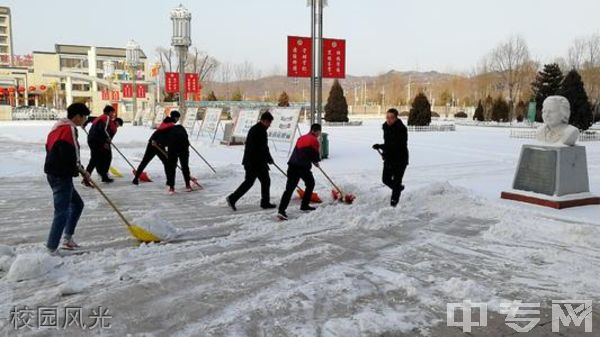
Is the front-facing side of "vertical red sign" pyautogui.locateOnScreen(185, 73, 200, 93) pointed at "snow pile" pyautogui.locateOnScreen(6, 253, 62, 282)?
yes

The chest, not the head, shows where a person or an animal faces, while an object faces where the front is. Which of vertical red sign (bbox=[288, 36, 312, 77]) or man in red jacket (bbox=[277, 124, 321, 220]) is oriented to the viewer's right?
the man in red jacket

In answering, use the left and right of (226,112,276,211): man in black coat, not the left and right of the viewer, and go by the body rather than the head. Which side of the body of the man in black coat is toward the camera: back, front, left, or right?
right

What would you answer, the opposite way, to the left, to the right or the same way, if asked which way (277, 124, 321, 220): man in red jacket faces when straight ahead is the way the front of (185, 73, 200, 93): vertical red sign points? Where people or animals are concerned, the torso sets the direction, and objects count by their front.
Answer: to the left

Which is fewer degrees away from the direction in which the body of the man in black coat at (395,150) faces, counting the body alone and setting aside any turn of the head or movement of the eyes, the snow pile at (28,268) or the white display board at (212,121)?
the snow pile

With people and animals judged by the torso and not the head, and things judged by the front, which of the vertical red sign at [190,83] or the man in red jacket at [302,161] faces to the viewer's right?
the man in red jacket

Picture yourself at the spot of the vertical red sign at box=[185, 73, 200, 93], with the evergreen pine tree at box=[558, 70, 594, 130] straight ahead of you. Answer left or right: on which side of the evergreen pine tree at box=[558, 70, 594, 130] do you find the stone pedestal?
right

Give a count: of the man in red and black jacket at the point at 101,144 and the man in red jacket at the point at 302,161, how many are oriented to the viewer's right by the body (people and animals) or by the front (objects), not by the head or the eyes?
2

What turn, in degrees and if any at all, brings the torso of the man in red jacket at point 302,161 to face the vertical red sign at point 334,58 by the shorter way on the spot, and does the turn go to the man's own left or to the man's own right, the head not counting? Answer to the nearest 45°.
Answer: approximately 90° to the man's own left

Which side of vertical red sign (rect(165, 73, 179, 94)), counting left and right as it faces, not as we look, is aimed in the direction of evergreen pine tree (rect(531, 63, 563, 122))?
left
